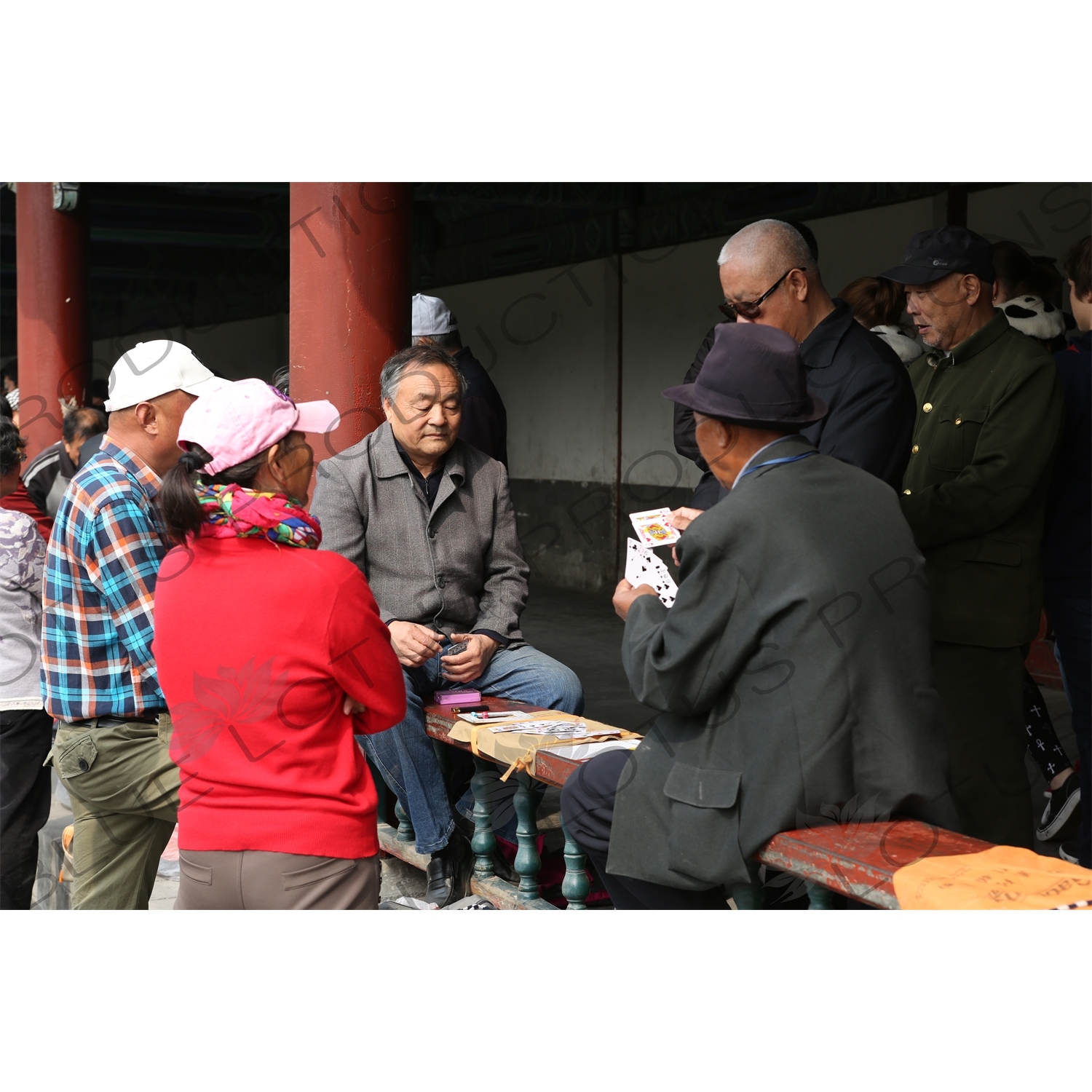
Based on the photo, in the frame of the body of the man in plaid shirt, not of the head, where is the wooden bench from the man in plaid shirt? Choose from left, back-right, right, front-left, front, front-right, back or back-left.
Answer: right

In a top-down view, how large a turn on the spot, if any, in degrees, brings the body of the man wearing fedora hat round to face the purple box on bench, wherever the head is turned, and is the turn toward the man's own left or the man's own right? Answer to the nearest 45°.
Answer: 0° — they already face it

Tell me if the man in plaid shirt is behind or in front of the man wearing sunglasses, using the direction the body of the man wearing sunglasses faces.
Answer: in front

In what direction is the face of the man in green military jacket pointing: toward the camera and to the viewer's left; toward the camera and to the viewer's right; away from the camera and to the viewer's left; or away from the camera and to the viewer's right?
toward the camera and to the viewer's left

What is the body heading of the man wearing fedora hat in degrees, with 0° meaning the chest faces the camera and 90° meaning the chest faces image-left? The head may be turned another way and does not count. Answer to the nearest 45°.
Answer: approximately 135°

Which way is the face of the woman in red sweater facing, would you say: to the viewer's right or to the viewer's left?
to the viewer's right

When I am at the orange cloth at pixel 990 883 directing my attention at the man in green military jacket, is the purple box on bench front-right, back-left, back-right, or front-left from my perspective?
front-left

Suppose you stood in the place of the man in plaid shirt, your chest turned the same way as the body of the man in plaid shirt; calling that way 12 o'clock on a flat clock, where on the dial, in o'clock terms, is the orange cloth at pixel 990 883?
The orange cloth is roughly at 3 o'clock from the man in plaid shirt.

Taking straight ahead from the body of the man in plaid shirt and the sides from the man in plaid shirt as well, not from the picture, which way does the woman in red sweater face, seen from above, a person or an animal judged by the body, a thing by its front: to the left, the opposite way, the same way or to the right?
the same way

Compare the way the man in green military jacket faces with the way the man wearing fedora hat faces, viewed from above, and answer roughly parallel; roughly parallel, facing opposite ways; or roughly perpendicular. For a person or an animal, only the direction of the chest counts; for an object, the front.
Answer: roughly perpendicular

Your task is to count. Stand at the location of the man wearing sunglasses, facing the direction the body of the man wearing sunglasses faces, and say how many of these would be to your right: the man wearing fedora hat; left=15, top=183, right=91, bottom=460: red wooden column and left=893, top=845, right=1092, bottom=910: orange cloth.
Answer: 1

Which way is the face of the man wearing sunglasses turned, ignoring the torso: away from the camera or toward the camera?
toward the camera

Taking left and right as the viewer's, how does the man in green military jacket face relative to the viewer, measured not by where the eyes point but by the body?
facing the viewer and to the left of the viewer

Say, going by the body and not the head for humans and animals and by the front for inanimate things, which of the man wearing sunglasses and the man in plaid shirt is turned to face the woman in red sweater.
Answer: the man wearing sunglasses

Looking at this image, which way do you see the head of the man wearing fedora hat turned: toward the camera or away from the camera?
away from the camera

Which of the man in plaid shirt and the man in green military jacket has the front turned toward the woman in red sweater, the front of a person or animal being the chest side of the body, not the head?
the man in green military jacket

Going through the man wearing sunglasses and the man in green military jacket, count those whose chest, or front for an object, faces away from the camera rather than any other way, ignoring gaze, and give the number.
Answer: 0
